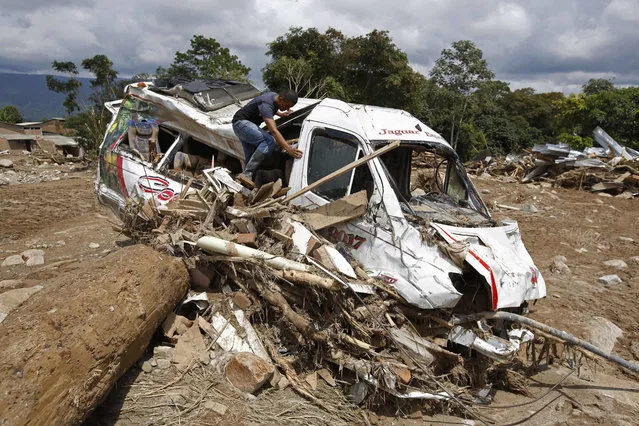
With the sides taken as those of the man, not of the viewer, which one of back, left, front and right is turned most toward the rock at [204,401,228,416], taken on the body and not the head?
right

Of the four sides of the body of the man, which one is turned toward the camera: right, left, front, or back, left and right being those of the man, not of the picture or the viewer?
right

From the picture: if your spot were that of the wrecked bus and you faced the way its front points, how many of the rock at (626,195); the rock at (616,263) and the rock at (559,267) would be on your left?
3

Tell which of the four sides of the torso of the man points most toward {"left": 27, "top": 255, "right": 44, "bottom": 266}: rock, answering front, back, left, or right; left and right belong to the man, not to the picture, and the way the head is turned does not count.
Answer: back

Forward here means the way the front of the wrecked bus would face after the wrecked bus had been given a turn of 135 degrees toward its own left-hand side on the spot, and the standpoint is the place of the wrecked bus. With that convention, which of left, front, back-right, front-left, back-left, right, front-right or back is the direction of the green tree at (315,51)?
front

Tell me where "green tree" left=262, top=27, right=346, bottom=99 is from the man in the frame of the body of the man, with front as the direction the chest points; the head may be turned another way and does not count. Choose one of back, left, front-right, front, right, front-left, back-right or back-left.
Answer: left

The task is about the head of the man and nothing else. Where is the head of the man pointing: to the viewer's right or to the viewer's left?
to the viewer's right

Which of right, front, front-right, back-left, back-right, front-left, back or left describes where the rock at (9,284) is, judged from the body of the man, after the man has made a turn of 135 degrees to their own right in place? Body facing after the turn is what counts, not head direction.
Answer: front-right

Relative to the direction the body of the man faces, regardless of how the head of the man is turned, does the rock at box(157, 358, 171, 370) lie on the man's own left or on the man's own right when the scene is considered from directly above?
on the man's own right

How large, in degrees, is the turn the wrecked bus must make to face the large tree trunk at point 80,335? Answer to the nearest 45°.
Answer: approximately 90° to its right

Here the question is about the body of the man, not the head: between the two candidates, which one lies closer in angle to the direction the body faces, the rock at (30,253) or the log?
the log

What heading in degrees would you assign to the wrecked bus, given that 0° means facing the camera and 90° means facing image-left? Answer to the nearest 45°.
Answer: approximately 315°

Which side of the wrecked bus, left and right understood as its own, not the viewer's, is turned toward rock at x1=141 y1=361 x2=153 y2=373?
right

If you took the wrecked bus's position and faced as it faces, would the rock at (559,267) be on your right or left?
on your left
